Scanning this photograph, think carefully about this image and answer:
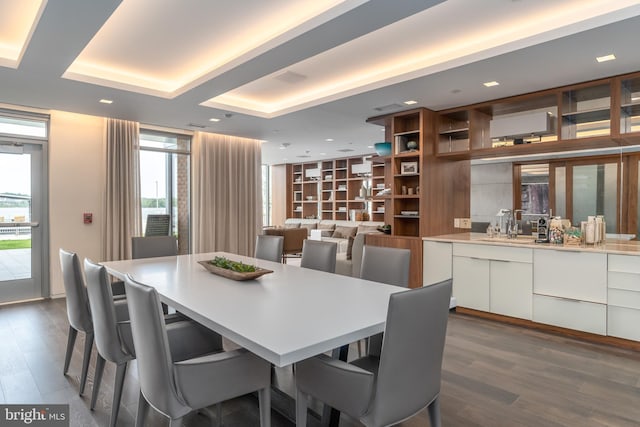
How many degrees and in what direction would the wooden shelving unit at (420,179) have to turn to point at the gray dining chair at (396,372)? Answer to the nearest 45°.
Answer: approximately 45° to its left

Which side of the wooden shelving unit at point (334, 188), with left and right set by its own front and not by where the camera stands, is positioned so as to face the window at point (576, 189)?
left

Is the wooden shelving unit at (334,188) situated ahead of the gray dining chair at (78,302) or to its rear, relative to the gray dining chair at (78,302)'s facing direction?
ahead

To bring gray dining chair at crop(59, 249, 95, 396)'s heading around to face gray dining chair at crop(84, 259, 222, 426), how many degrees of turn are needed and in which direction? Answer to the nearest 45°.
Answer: approximately 135° to its right

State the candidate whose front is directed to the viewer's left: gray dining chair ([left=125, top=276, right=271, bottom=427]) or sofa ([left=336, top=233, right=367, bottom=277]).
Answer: the sofa

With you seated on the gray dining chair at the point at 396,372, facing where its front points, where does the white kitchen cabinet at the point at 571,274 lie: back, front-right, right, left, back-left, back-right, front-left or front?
right

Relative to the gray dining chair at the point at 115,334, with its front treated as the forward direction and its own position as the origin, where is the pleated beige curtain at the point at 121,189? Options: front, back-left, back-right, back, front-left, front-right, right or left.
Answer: front-left

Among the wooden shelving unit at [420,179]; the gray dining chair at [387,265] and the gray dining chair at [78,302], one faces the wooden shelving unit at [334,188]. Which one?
the gray dining chair at [78,302]

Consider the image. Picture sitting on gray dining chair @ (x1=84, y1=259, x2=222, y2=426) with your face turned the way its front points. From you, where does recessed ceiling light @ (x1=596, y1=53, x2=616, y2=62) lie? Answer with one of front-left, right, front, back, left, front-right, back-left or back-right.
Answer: front-right

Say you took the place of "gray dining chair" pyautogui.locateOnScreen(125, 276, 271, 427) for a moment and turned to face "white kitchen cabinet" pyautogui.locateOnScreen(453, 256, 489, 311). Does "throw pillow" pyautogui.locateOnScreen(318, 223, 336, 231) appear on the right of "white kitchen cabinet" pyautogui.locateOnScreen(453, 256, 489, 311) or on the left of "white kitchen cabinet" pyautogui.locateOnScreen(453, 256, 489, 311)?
left

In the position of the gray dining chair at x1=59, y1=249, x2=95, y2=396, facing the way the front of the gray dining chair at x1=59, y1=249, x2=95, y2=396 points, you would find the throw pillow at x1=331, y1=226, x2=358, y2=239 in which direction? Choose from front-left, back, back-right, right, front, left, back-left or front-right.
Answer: front

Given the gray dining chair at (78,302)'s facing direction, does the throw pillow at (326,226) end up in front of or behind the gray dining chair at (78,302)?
in front

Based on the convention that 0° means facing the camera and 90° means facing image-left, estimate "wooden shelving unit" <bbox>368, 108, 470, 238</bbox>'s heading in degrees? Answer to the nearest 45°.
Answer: approximately 45°

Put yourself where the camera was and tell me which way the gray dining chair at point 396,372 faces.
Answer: facing away from the viewer and to the left of the viewer

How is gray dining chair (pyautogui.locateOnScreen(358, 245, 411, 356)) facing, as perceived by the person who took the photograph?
facing the viewer and to the left of the viewer

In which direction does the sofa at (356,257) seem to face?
to the viewer's left
